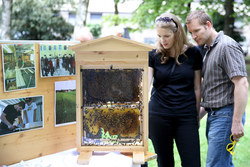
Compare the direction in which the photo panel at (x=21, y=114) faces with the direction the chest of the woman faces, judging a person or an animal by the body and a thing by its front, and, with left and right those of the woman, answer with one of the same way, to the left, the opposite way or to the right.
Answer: to the left

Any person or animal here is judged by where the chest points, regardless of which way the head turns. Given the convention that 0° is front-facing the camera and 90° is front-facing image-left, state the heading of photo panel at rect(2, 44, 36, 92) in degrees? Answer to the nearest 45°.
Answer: approximately 315°

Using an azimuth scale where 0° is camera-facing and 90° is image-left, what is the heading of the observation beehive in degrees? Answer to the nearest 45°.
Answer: approximately 0°

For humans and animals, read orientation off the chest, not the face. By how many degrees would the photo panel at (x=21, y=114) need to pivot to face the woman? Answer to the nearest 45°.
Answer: approximately 45° to its left

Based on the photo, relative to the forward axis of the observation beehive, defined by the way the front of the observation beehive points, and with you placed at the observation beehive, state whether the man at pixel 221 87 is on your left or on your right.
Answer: on your left
